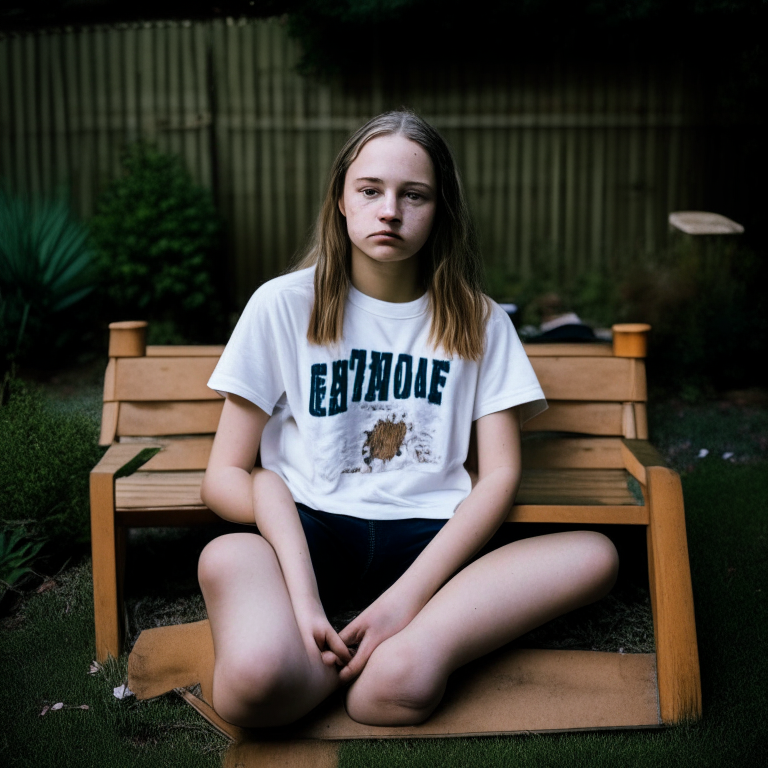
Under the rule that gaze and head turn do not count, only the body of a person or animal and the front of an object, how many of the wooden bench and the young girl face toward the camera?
2

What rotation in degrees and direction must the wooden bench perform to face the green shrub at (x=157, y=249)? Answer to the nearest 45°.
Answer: approximately 180°

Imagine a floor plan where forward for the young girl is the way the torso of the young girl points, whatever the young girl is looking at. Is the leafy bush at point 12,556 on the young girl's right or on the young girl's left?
on the young girl's right

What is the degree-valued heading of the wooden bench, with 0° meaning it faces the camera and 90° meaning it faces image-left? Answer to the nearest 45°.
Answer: approximately 0°

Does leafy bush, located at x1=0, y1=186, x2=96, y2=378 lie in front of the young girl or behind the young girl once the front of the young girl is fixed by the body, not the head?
behind
